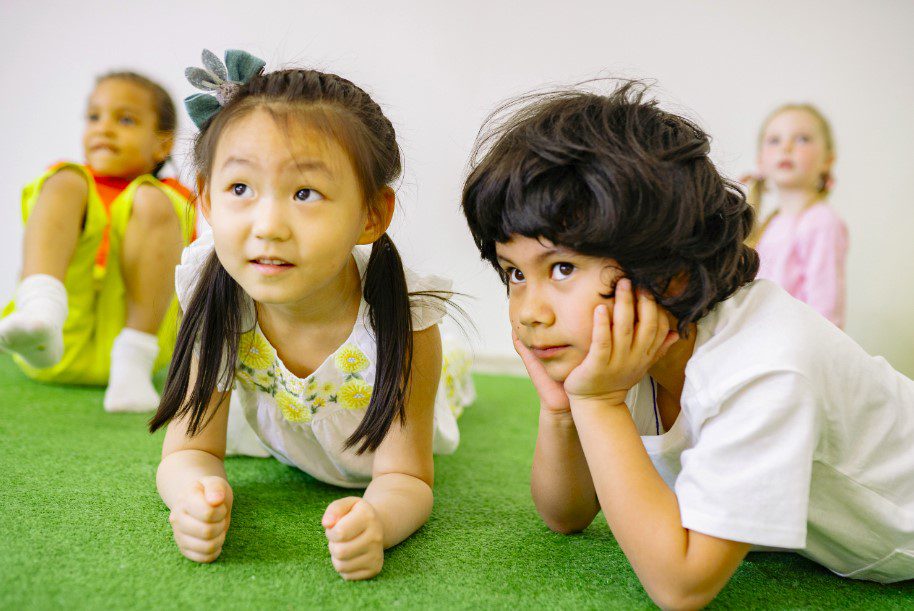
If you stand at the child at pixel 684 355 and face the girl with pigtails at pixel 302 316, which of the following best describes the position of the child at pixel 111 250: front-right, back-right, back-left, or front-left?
front-right

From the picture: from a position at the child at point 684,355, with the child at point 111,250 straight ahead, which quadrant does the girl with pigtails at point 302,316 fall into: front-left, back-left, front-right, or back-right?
front-left

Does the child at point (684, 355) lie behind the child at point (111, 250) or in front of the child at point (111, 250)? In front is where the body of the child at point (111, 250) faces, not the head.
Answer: in front

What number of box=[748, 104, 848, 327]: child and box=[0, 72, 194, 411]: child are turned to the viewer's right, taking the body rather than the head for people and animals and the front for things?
0

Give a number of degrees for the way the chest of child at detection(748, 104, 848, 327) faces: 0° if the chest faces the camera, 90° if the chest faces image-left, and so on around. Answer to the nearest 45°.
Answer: approximately 45°

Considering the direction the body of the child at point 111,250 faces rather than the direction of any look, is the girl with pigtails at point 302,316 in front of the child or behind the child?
in front

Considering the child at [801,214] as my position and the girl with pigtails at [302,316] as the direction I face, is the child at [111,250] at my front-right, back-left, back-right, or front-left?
front-right

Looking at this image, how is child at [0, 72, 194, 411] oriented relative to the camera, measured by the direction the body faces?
toward the camera

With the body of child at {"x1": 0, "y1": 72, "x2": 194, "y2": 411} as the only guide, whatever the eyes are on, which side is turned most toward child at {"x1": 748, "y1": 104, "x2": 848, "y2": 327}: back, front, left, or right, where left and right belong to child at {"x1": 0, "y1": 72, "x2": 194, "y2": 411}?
left
